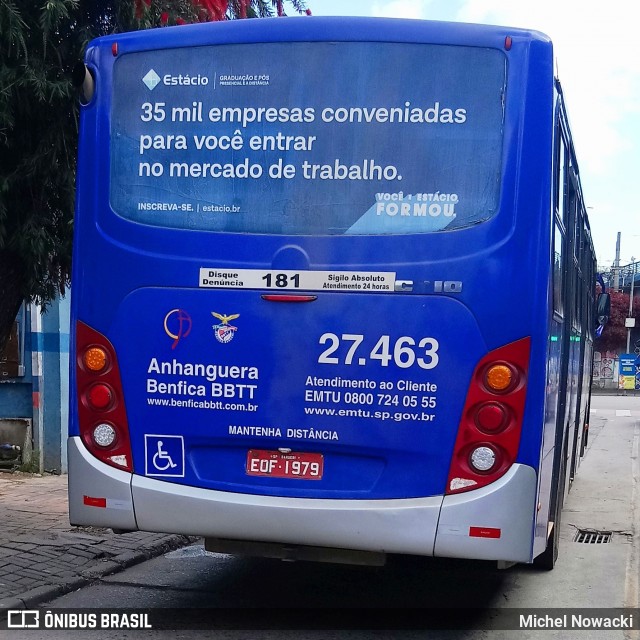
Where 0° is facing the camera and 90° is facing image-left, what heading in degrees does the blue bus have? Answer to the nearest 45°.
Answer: approximately 180°
